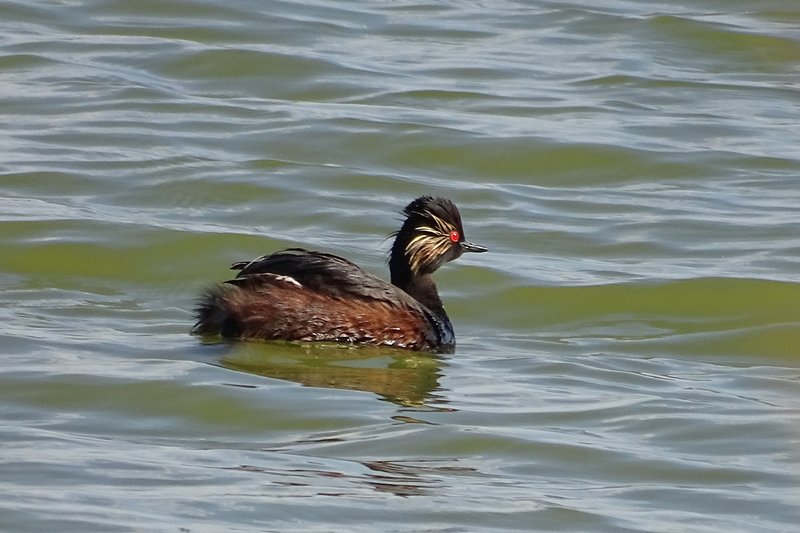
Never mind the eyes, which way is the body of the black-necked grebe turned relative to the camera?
to the viewer's right
